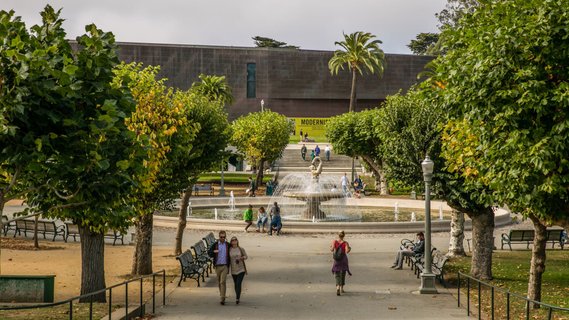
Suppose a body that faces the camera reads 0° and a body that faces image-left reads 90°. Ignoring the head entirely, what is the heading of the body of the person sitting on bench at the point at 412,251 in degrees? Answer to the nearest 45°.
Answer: approximately 90°

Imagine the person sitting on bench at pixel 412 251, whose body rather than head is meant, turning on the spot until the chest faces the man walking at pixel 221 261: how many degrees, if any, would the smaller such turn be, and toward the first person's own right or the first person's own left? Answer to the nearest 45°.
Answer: approximately 45° to the first person's own left

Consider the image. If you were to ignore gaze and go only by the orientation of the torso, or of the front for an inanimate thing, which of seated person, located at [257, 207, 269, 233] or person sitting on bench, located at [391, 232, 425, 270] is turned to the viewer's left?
person sitting on bench, located at [391, 232, 425, 270]

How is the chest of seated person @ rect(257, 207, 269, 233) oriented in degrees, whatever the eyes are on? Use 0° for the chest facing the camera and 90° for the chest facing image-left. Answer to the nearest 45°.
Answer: approximately 0°

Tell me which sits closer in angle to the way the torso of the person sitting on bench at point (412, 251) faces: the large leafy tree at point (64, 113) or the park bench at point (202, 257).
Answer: the park bench

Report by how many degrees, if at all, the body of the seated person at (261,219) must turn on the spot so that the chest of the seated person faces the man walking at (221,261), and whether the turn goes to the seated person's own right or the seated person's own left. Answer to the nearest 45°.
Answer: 0° — they already face them

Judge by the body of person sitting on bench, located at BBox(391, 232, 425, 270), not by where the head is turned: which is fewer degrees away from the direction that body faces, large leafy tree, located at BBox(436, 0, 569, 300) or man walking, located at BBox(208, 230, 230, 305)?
the man walking

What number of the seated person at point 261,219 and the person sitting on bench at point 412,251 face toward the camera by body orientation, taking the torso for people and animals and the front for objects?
1

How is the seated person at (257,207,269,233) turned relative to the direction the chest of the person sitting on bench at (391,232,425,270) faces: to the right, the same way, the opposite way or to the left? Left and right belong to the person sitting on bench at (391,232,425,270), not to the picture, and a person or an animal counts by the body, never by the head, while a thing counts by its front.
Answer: to the left
